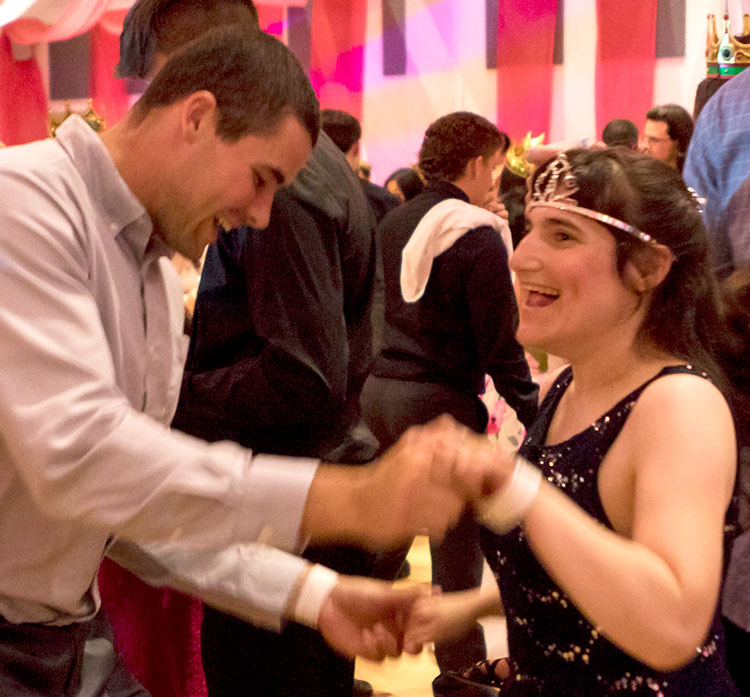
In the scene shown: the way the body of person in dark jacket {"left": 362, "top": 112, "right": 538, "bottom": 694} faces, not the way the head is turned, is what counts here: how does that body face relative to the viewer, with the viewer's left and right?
facing away from the viewer and to the right of the viewer

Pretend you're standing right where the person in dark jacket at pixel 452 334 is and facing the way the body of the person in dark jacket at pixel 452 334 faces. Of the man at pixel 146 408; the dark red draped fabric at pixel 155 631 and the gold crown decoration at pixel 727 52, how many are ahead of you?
1

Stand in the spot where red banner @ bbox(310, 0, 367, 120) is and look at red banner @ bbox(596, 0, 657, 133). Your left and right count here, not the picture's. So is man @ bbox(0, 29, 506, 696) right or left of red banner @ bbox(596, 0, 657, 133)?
right

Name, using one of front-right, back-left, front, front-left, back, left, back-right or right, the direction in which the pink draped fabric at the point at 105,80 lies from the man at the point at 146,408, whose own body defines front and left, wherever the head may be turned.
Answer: left

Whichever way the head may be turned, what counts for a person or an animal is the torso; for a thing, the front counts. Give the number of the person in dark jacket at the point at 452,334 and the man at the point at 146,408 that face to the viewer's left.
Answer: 0

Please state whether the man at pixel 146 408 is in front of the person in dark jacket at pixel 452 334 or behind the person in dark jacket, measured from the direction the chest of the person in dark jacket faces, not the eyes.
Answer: behind

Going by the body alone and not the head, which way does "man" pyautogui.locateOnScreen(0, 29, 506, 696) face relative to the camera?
to the viewer's right

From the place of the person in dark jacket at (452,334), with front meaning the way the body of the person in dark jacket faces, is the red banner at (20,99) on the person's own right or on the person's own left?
on the person's own left
